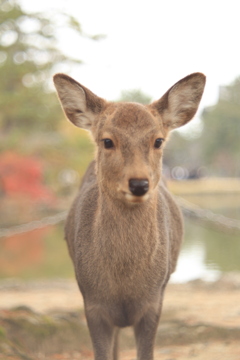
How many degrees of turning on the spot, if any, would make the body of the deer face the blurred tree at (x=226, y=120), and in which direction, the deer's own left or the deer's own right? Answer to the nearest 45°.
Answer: approximately 180°

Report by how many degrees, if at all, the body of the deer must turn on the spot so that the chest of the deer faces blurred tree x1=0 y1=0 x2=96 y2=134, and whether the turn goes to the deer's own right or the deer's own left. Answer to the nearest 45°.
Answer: approximately 180°

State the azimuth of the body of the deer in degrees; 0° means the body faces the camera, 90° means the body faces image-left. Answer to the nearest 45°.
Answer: approximately 0°
